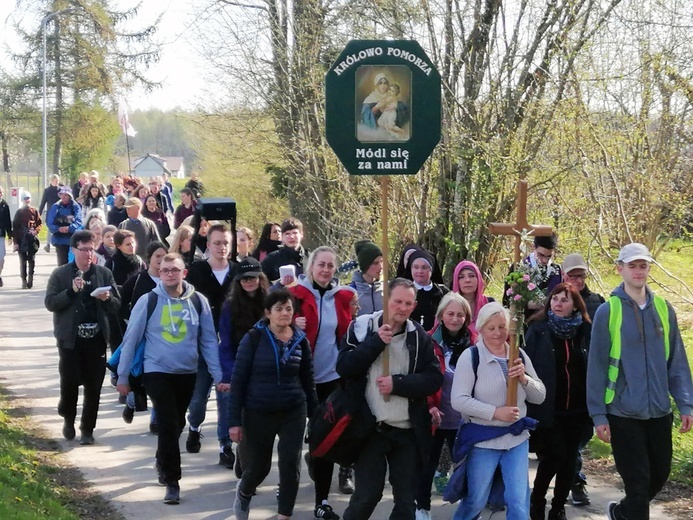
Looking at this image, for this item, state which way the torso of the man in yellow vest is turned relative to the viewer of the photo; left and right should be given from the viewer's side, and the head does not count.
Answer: facing the viewer

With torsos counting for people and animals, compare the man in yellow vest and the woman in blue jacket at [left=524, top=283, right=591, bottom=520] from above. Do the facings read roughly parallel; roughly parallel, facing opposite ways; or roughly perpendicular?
roughly parallel

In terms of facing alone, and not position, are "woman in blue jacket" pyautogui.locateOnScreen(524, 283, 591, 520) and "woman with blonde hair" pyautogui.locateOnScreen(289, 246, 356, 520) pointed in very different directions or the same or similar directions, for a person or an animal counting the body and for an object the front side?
same or similar directions

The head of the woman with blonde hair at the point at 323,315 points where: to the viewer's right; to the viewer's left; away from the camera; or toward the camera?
toward the camera

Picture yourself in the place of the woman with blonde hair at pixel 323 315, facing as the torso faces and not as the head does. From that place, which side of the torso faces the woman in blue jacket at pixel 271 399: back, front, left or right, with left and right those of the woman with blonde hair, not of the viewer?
front

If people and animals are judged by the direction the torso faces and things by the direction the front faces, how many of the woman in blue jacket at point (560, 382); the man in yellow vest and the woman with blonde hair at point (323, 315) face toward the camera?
3

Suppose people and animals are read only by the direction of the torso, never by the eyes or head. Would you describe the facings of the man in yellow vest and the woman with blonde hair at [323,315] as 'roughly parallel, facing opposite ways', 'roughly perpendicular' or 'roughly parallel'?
roughly parallel

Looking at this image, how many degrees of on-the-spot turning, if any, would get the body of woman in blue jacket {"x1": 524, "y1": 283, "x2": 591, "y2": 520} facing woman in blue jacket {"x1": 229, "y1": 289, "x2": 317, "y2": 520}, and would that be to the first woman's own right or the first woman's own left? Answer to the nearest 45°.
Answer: approximately 90° to the first woman's own right

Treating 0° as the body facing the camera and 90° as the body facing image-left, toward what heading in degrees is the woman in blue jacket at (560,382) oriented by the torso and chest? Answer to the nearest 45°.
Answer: approximately 0°

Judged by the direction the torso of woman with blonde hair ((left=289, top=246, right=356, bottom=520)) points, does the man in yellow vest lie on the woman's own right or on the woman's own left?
on the woman's own left

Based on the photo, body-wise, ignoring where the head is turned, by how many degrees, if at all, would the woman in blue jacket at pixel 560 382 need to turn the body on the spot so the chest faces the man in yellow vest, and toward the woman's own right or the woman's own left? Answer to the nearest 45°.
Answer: approximately 45° to the woman's own left

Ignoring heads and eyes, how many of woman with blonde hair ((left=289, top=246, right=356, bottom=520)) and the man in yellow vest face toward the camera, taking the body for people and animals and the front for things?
2

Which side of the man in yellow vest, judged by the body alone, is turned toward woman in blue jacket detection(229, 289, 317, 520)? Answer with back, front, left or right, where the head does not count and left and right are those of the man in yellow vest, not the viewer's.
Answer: right
